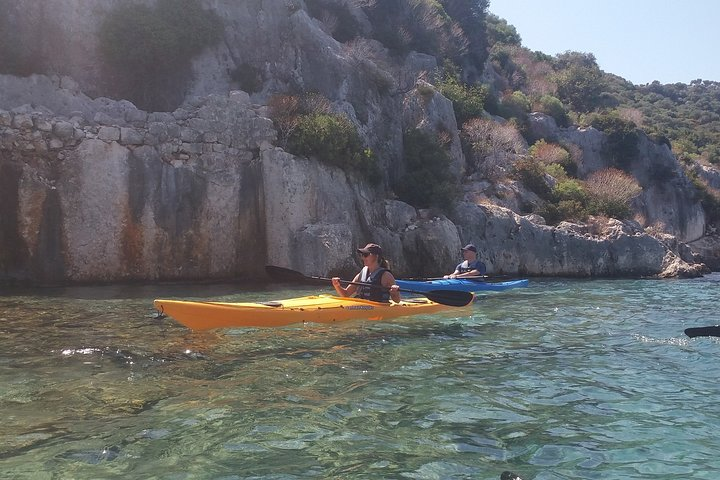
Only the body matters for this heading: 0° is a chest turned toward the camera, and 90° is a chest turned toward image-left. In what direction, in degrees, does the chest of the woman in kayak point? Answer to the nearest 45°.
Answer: approximately 45°

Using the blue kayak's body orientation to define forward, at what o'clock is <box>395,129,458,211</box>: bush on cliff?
The bush on cliff is roughly at 3 o'clock from the blue kayak.

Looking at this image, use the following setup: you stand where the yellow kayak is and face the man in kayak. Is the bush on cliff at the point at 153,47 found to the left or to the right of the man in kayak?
left

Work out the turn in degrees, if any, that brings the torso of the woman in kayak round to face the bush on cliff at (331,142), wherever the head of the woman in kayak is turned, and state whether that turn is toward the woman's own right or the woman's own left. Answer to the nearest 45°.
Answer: approximately 135° to the woman's own right

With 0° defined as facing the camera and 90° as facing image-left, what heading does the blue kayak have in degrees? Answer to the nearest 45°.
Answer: approximately 90°

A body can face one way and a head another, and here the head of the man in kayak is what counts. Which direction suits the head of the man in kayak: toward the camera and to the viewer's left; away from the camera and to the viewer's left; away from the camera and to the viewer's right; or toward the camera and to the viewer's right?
toward the camera and to the viewer's left

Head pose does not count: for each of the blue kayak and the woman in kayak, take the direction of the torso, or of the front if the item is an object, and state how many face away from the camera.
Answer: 0

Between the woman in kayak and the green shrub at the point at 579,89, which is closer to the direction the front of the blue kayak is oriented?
the woman in kayak

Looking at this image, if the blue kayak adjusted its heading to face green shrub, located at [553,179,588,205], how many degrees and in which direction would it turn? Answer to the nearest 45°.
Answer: approximately 90° to its right
